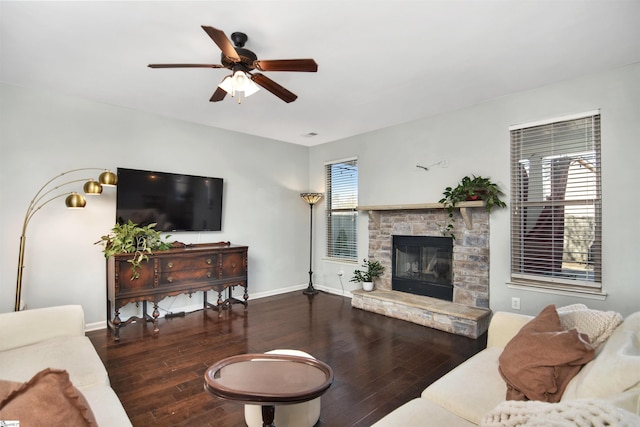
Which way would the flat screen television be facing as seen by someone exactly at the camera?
facing the viewer and to the right of the viewer

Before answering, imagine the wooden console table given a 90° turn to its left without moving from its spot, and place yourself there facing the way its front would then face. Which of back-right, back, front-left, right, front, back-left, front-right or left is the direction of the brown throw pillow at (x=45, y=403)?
back-right

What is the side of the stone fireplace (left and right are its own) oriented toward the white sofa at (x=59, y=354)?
front

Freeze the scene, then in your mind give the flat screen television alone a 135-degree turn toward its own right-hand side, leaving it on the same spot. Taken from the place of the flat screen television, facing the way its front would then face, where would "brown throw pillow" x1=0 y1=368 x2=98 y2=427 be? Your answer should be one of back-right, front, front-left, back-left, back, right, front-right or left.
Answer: left

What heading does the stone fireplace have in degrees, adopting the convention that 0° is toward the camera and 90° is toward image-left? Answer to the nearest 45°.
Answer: approximately 45°

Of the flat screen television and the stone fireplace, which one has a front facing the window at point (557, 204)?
the flat screen television

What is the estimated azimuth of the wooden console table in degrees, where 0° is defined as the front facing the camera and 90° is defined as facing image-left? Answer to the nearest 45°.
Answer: approximately 315°

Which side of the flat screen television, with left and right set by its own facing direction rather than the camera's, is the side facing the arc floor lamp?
right

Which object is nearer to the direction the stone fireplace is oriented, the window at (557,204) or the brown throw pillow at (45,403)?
the brown throw pillow

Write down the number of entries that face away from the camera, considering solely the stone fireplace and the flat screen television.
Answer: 0

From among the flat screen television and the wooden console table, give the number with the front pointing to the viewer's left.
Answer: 0

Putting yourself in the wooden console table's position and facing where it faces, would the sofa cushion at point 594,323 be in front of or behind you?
in front

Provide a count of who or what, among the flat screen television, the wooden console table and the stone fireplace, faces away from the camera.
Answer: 0

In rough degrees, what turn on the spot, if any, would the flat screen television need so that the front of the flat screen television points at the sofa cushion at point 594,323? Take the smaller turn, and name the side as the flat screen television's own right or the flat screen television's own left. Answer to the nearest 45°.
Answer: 0° — it already faces it

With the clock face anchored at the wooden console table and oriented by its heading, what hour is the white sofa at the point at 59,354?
The white sofa is roughly at 2 o'clock from the wooden console table.
